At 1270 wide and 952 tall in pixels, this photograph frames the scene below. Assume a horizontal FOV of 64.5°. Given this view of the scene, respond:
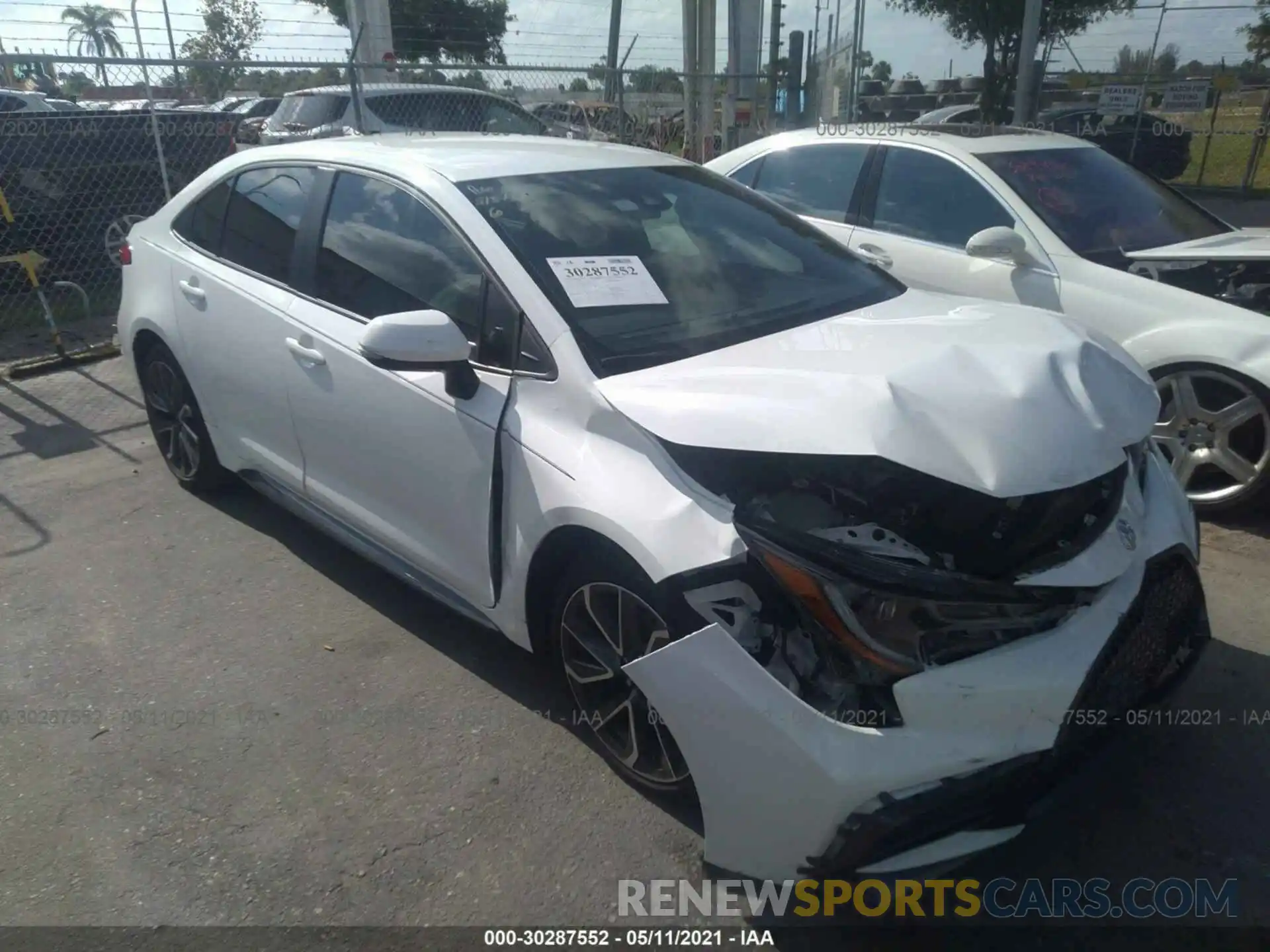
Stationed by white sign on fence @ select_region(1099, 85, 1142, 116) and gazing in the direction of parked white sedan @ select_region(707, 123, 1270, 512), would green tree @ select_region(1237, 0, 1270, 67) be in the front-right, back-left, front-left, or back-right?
back-left

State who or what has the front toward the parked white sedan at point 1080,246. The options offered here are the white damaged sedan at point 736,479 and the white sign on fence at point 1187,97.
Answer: the white sign on fence

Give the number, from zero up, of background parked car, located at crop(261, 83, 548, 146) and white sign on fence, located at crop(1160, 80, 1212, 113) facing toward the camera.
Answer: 1

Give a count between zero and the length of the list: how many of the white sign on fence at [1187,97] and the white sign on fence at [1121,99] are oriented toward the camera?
2

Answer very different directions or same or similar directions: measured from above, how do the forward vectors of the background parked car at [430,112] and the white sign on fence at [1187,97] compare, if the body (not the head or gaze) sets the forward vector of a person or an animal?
very different directions

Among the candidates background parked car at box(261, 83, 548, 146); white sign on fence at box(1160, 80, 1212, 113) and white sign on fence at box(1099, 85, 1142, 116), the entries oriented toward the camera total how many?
2

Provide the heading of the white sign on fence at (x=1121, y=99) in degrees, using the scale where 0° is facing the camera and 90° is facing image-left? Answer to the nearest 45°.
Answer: approximately 0°

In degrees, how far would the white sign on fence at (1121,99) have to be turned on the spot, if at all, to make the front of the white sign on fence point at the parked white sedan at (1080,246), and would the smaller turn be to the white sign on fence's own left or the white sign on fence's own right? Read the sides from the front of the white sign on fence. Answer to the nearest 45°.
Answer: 0° — it already faces it

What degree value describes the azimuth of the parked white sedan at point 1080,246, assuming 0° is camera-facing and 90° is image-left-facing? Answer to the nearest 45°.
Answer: approximately 315°
